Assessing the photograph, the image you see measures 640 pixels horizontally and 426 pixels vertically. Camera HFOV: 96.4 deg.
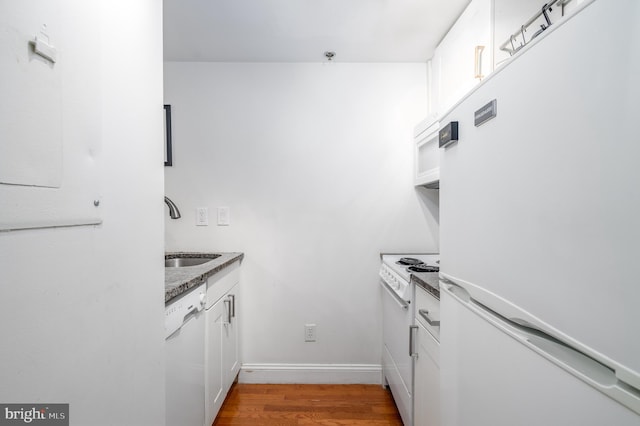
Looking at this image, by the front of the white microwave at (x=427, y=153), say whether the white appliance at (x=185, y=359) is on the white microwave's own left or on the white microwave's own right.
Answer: on the white microwave's own left

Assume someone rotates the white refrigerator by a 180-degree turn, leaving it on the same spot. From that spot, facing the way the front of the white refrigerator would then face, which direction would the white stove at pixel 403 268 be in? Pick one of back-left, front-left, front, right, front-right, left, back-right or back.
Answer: left

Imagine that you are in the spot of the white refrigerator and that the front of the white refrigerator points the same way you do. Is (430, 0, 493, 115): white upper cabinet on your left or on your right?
on your right

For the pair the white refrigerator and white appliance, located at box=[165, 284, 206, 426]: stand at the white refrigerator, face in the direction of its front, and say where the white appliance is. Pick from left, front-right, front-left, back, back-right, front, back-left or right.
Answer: front-right

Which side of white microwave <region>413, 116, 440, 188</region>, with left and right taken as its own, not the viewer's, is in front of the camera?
left

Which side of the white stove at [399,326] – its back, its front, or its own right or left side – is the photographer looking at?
left

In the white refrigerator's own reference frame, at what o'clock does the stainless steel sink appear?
The stainless steel sink is roughly at 2 o'clock from the white refrigerator.

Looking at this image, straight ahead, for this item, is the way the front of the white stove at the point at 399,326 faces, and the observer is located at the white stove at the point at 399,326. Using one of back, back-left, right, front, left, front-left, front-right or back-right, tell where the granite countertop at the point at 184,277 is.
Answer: front-left

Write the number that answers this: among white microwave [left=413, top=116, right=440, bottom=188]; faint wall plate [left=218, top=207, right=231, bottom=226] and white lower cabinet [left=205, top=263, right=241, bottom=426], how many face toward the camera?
1

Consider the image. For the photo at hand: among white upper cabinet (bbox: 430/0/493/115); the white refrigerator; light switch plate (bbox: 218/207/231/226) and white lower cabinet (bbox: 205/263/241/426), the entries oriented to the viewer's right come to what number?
1

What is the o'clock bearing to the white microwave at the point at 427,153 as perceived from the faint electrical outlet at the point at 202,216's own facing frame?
The white microwave is roughly at 10 o'clock from the electrical outlet.

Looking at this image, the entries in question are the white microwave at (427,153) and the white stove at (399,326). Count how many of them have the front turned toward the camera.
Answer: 0

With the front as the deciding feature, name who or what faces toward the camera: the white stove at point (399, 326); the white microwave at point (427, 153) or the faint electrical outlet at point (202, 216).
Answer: the electrical outlet

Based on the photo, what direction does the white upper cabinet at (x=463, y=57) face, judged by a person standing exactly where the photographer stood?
facing to the left of the viewer

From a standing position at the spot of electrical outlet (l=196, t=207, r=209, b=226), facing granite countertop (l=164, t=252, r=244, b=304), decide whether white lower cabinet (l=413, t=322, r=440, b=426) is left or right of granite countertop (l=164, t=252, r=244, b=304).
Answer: left
